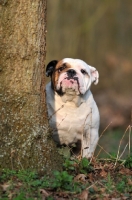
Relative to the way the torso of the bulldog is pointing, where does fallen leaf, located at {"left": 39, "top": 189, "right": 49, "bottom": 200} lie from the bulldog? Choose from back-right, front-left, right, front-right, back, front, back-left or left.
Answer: front

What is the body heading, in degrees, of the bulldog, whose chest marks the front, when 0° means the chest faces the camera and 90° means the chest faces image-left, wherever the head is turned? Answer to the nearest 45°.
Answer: approximately 0°

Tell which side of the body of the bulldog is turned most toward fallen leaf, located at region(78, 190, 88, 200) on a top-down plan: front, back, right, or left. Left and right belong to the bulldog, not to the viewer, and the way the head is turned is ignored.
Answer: front

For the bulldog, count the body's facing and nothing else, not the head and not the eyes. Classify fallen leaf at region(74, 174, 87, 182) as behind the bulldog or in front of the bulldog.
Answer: in front

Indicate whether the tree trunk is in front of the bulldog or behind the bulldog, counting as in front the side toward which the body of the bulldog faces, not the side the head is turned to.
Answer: in front

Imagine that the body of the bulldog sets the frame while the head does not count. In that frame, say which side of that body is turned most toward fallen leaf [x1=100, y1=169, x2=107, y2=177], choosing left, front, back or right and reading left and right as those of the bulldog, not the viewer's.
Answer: front

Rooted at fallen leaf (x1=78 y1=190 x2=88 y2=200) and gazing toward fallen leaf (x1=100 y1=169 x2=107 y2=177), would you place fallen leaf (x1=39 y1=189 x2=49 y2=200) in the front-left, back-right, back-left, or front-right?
back-left
